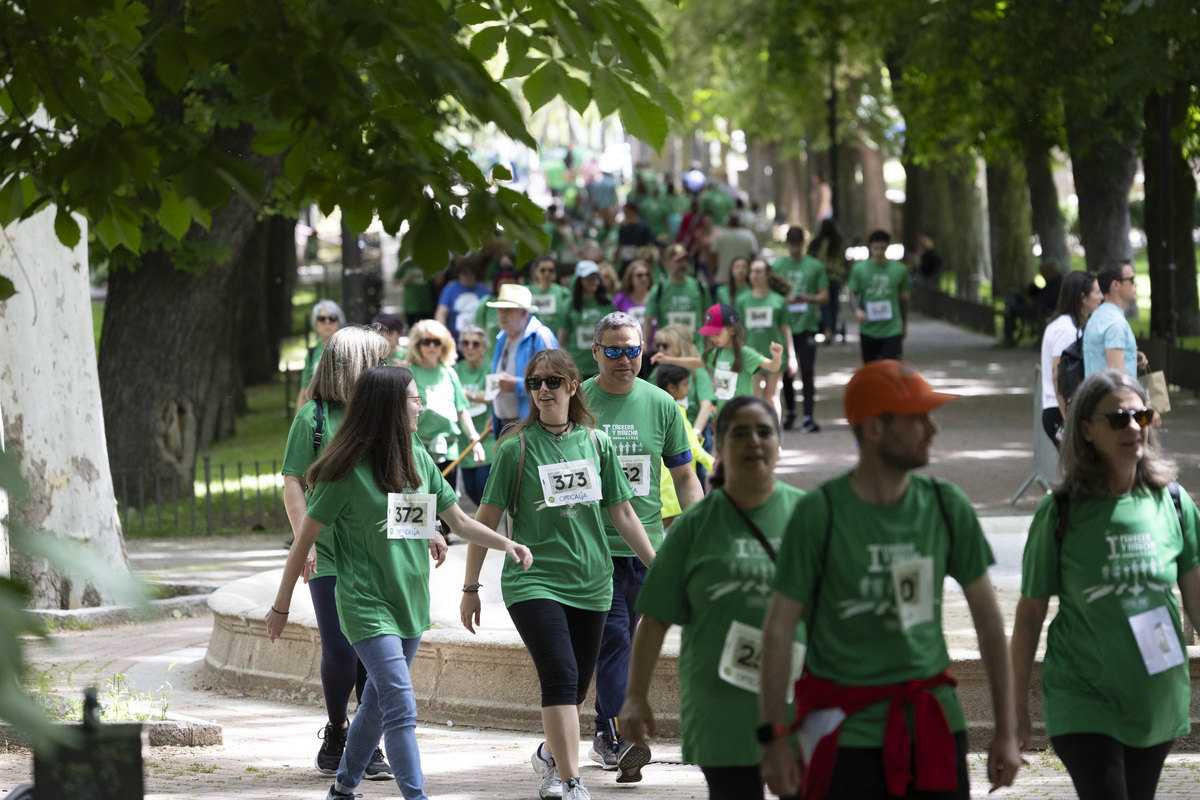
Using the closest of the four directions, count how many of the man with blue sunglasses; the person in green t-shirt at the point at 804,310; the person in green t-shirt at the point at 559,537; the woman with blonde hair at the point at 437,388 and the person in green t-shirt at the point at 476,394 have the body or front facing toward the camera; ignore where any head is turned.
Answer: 5

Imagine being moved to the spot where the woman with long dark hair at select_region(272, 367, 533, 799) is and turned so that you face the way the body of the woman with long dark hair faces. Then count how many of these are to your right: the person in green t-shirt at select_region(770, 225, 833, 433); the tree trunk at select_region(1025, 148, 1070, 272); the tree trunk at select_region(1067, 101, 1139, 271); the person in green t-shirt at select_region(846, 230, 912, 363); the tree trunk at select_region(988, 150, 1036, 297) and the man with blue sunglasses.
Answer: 0

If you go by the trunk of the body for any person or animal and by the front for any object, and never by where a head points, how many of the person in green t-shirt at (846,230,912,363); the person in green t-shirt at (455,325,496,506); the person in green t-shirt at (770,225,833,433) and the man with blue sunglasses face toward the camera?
4

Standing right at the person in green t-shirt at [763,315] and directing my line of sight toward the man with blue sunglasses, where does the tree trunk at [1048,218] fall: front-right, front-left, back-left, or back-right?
back-left

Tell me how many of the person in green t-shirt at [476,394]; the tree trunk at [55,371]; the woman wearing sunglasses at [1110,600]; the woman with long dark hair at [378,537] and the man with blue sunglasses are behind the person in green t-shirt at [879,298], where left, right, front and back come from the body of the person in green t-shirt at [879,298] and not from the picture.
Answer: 0

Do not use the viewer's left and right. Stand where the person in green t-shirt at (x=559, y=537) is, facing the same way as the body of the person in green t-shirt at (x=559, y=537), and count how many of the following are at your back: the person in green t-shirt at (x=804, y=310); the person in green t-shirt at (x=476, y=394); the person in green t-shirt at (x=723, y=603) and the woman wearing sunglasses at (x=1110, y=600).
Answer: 2

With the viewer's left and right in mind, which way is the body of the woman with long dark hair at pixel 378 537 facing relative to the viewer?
facing the viewer and to the right of the viewer

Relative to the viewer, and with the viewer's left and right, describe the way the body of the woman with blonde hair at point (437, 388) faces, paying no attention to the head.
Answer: facing the viewer

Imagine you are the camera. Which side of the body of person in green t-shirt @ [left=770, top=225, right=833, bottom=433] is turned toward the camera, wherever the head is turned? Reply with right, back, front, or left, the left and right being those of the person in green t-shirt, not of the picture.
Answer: front

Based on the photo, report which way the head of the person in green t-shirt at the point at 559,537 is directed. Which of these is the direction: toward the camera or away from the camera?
toward the camera

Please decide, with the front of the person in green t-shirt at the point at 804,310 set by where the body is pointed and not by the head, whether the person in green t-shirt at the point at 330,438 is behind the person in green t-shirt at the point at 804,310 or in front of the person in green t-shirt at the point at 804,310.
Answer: in front

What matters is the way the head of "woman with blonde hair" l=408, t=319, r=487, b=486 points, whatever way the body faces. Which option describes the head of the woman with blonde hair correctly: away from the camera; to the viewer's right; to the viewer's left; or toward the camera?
toward the camera

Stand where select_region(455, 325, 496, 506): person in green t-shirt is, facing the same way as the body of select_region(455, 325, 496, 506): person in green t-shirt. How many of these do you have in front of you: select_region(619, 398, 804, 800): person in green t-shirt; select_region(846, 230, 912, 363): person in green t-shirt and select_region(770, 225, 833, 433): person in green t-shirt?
1

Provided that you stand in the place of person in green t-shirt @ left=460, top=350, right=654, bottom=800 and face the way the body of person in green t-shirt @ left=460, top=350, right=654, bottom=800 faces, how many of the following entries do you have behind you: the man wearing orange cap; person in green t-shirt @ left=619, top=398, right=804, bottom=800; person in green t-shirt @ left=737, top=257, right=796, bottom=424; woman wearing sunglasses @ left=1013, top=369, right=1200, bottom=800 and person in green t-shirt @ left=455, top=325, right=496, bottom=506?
2

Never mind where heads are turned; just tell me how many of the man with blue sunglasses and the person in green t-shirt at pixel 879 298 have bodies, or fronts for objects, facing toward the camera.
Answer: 2

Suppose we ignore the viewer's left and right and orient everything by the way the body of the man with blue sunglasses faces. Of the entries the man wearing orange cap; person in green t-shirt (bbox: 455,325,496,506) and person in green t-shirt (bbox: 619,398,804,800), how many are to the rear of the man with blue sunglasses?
1

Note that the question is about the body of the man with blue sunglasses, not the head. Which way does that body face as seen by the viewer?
toward the camera

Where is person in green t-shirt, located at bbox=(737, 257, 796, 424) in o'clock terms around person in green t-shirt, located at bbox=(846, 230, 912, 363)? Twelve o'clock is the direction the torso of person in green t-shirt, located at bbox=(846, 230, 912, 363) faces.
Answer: person in green t-shirt, located at bbox=(737, 257, 796, 424) is roughly at 1 o'clock from person in green t-shirt, located at bbox=(846, 230, 912, 363).

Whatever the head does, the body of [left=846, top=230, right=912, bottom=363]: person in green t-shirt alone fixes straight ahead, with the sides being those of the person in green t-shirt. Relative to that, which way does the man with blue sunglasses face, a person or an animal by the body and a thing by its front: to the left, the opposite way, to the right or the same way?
the same way
